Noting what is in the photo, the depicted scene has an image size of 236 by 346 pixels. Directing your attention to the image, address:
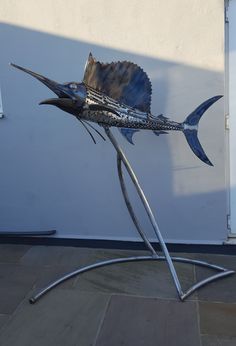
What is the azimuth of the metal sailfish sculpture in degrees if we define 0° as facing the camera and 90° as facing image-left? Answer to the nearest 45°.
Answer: approximately 90°

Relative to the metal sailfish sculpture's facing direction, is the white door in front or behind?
behind
